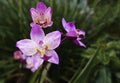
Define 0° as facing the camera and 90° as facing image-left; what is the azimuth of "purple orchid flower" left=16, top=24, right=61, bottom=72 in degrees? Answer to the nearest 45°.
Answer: approximately 0°

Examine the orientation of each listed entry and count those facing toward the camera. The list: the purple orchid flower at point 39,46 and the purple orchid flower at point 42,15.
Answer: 2
